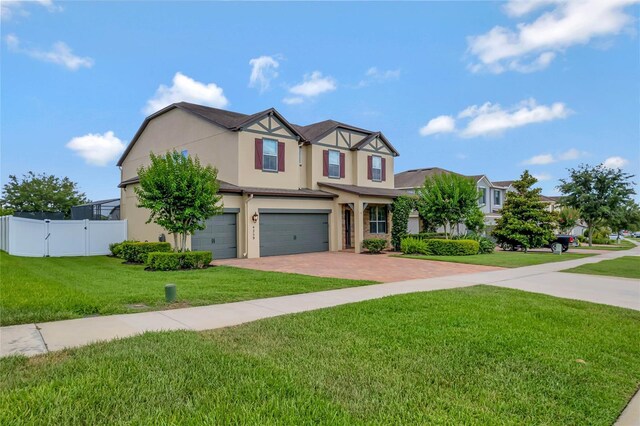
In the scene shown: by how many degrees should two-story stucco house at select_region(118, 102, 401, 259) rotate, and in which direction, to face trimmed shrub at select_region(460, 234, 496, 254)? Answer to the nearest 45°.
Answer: approximately 45° to its left

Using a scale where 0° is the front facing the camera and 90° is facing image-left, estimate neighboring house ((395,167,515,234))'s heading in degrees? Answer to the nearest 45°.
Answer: approximately 315°

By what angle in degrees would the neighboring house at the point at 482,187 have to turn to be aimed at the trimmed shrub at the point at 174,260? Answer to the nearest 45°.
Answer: approximately 45° to its right

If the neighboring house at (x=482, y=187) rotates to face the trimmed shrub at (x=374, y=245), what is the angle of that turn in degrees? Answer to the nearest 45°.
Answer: approximately 45° to its right

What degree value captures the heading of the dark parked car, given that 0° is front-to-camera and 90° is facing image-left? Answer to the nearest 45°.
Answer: approximately 90°

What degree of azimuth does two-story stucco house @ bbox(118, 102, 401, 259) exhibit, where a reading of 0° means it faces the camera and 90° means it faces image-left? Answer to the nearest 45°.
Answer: approximately 315°
